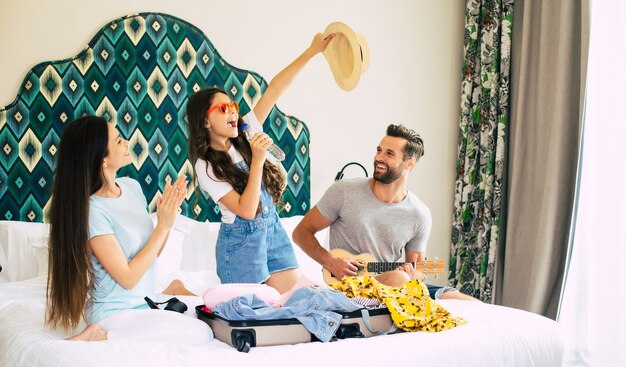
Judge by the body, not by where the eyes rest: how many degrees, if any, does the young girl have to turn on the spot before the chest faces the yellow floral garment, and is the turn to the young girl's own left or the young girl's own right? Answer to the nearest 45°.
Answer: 0° — they already face it

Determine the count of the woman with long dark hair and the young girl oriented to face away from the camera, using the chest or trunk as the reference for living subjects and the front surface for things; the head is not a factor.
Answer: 0

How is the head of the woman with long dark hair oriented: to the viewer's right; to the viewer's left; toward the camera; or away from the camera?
to the viewer's right

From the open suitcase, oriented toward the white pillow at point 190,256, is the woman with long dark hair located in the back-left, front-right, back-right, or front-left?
front-left

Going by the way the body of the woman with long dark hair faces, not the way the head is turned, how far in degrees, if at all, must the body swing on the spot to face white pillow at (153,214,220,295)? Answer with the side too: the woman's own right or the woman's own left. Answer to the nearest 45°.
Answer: approximately 90° to the woman's own left

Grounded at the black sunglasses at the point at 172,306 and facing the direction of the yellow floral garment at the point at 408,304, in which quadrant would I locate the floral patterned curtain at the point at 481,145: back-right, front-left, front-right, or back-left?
front-left

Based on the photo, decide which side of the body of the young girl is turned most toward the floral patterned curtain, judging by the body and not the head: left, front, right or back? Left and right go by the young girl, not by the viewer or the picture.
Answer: left

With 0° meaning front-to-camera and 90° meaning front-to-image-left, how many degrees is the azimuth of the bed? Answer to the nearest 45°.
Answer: approximately 315°

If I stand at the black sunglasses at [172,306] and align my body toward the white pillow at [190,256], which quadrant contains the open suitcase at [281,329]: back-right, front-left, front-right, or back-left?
back-right

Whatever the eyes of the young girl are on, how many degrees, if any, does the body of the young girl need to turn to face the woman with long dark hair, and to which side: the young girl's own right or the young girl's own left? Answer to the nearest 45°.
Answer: approximately 90° to the young girl's own right

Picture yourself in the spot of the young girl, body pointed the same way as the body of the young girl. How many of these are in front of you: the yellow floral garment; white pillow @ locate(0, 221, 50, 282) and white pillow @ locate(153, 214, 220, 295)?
1

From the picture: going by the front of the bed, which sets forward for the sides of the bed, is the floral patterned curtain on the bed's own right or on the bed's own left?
on the bed's own left

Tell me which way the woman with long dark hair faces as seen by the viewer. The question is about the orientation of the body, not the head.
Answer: to the viewer's right

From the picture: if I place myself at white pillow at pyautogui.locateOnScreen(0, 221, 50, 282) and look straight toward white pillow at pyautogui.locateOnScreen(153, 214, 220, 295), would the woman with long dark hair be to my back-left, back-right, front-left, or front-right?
front-right
